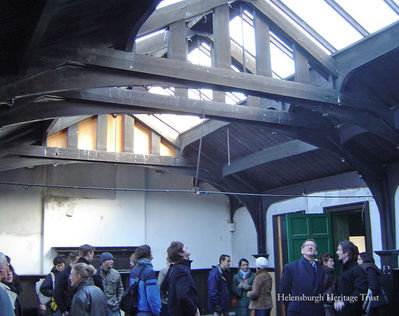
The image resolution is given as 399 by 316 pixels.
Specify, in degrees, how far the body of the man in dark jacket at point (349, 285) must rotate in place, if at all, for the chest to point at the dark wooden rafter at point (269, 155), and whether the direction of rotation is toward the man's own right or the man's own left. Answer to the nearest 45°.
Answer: approximately 90° to the man's own right

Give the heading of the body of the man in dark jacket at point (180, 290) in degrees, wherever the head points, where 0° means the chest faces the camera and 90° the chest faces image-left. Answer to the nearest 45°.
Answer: approximately 270°

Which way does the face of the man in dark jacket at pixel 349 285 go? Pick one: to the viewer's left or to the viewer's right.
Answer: to the viewer's left

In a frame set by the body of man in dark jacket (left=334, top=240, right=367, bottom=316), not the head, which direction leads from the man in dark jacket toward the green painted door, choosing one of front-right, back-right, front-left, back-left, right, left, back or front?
right

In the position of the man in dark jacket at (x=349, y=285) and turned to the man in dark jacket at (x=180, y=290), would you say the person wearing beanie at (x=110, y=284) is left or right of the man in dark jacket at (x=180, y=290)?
right

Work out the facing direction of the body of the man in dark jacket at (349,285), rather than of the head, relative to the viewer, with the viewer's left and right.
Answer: facing to the left of the viewer

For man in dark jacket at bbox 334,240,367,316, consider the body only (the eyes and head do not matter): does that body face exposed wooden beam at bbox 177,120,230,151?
no
